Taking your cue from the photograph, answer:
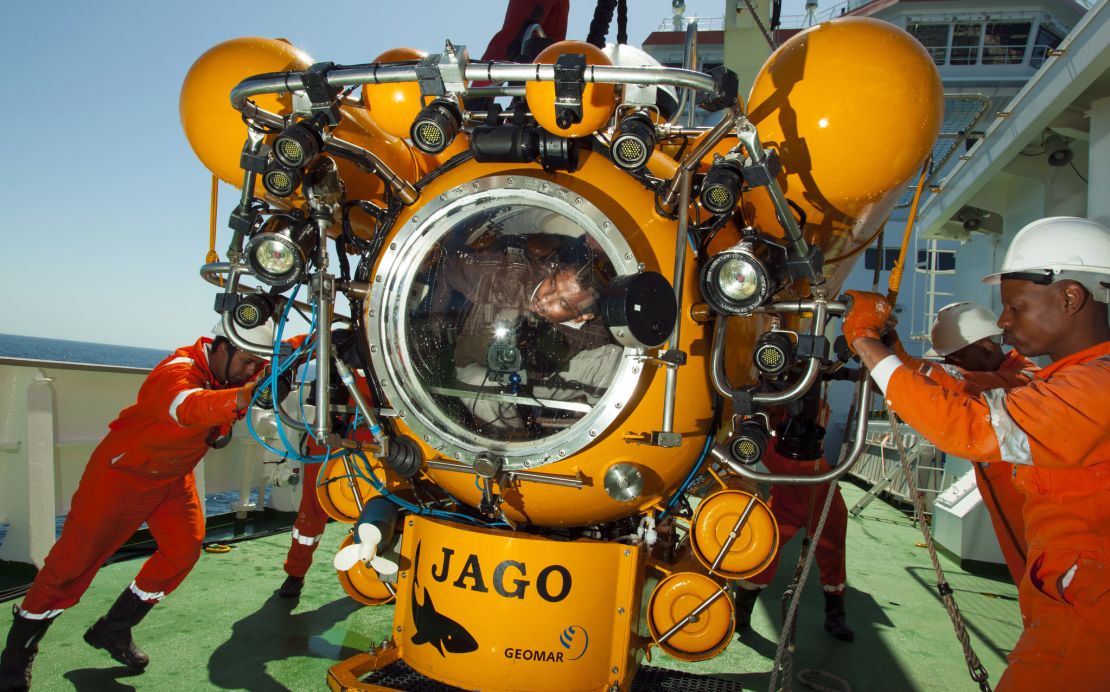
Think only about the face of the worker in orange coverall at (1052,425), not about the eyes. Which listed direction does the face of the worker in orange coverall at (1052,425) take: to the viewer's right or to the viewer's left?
to the viewer's left

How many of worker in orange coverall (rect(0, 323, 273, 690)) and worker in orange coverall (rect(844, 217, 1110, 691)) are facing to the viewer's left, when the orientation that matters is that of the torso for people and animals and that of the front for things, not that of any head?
1

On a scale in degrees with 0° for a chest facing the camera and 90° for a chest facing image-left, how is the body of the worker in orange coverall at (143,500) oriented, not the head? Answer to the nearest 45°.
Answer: approximately 270°

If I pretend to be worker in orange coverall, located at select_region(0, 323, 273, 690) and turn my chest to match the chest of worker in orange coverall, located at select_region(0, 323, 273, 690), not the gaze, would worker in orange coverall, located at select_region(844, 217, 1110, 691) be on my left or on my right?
on my right

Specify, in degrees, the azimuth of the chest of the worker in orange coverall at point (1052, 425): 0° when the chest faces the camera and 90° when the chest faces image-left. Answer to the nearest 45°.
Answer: approximately 90°

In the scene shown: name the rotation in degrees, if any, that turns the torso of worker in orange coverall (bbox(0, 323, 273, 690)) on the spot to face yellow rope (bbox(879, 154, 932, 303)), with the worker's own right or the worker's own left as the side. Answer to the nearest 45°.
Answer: approximately 45° to the worker's own right

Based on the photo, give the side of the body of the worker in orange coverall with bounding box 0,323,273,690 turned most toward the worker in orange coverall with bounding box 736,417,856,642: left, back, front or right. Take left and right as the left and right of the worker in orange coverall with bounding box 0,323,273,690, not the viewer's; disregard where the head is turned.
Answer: front

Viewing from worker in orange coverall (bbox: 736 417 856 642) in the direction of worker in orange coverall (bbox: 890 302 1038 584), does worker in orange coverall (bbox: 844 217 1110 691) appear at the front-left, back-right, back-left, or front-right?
front-right

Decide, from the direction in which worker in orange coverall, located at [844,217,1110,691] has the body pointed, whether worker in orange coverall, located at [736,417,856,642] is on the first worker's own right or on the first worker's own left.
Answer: on the first worker's own right

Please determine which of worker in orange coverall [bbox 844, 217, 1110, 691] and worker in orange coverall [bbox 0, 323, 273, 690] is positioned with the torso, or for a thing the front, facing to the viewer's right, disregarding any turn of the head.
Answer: worker in orange coverall [bbox 0, 323, 273, 690]
